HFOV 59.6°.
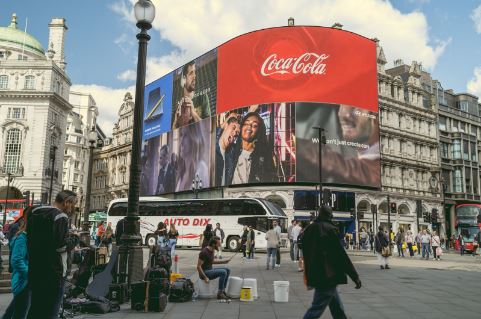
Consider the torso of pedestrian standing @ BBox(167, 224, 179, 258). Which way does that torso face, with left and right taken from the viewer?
facing away from the viewer

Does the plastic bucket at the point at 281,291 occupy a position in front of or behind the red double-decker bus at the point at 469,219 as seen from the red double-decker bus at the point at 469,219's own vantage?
in front

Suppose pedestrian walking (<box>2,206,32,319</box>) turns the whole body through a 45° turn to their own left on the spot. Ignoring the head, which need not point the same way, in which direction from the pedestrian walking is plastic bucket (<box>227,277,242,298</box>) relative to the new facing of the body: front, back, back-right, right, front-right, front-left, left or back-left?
front

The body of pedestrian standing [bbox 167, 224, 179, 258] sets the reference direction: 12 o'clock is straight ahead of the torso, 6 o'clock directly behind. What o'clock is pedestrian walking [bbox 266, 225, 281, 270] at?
pedestrian walking [bbox 266, 225, 281, 270] is roughly at 5 o'clock from pedestrian standing [bbox 167, 224, 179, 258].

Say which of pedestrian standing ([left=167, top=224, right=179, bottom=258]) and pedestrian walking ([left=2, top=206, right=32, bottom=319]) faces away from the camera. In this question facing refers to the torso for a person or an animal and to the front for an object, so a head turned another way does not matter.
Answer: pedestrian standing ([left=167, top=224, right=179, bottom=258])

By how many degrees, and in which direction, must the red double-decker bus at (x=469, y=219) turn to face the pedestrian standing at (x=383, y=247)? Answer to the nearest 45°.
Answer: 0° — it already faces them

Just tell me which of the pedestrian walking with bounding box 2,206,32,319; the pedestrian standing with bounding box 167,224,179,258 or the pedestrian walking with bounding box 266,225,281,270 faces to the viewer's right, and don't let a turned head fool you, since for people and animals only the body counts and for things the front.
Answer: the pedestrian walking with bounding box 2,206,32,319

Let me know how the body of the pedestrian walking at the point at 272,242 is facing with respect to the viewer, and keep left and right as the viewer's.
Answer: facing away from the viewer

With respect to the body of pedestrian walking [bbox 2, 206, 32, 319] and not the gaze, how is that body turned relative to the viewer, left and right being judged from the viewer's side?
facing to the right of the viewer

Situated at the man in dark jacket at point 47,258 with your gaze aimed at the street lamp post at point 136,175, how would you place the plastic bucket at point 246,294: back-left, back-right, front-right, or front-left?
front-right

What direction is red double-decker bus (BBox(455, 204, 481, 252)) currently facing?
toward the camera
